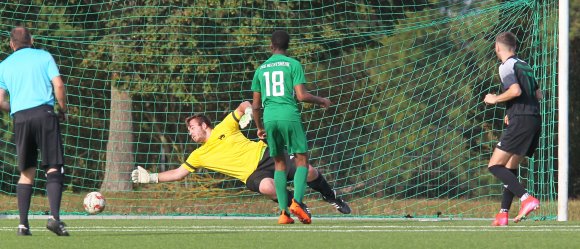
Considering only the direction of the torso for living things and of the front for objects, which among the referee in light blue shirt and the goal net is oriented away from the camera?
the referee in light blue shirt

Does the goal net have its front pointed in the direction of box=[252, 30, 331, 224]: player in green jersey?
yes

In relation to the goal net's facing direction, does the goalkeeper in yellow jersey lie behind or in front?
in front

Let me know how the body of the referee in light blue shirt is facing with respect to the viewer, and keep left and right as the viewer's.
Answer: facing away from the viewer

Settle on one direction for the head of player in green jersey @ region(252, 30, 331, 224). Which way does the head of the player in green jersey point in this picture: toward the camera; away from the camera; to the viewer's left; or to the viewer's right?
away from the camera

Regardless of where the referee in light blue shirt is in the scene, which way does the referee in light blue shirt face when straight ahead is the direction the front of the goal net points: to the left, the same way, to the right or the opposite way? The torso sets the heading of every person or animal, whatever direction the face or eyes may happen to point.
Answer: the opposite way

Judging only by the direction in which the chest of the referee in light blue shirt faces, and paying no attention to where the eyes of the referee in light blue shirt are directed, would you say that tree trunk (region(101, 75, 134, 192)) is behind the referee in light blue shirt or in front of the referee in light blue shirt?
in front

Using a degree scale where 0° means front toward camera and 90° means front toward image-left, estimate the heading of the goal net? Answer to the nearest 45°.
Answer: approximately 0°

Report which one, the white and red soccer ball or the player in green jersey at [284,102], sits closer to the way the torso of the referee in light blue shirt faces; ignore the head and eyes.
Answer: the white and red soccer ball

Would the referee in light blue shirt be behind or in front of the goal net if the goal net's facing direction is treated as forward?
in front

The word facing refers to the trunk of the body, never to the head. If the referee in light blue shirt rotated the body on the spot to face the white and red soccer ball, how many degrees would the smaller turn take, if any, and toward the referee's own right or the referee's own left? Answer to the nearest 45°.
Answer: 0° — they already face it

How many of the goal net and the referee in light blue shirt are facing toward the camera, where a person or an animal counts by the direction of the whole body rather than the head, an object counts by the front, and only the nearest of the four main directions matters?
1
